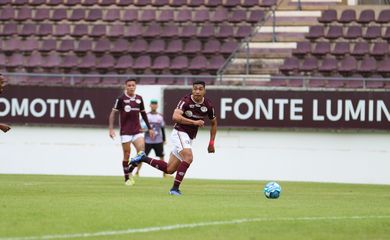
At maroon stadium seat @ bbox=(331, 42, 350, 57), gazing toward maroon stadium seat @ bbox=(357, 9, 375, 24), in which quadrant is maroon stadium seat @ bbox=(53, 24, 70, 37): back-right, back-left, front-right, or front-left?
back-left

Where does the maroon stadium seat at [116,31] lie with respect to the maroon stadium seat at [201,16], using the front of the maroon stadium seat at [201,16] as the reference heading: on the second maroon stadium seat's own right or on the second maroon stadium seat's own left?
on the second maroon stadium seat's own right

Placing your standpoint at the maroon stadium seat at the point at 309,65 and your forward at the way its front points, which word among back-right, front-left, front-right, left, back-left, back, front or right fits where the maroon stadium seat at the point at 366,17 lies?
back

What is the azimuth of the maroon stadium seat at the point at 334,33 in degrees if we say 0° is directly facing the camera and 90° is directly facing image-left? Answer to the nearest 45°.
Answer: approximately 45°

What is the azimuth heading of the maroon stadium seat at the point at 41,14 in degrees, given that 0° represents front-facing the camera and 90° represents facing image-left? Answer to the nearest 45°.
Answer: approximately 45°

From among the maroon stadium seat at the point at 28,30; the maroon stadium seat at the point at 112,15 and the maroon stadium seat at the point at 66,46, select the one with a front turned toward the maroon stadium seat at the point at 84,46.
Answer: the maroon stadium seat at the point at 112,15

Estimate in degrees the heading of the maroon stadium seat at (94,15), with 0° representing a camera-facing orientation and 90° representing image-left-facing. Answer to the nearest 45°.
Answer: approximately 45°

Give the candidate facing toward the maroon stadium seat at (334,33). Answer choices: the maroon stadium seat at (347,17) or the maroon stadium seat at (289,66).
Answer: the maroon stadium seat at (347,17)

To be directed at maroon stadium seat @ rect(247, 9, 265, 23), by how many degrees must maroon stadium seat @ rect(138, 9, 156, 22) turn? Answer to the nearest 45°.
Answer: approximately 135° to its left

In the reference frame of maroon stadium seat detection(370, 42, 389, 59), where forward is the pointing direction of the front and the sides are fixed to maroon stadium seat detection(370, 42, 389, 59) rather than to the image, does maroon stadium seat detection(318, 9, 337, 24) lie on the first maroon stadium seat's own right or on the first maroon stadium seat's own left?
on the first maroon stadium seat's own right
